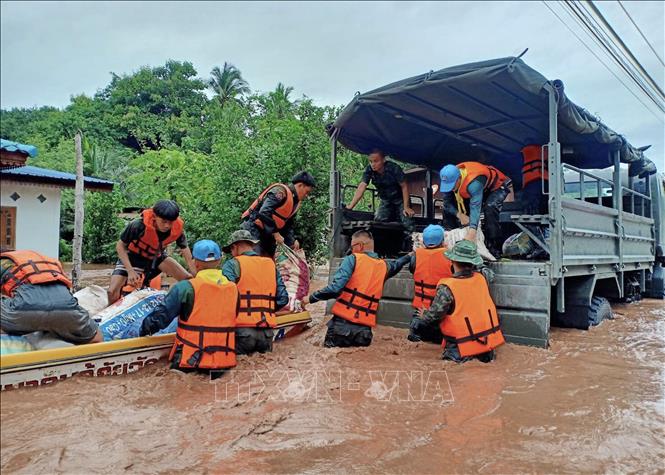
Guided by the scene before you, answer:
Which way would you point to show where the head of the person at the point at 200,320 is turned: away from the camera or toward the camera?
away from the camera

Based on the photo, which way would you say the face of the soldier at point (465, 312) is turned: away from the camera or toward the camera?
away from the camera

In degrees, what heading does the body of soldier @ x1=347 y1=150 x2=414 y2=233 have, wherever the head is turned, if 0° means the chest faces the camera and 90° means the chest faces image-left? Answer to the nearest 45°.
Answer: approximately 45°

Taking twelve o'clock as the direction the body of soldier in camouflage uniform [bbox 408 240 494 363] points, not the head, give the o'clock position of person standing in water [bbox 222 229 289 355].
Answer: The person standing in water is roughly at 10 o'clock from the soldier in camouflage uniform.

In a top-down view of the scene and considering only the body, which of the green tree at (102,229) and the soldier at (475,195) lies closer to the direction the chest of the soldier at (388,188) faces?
the green tree

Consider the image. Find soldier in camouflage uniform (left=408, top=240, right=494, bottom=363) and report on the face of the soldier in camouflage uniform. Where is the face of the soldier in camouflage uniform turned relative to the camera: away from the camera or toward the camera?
away from the camera

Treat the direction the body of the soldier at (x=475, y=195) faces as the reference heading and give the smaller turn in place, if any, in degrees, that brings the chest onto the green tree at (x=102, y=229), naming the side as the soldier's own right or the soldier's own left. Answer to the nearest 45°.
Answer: approximately 45° to the soldier's own right
